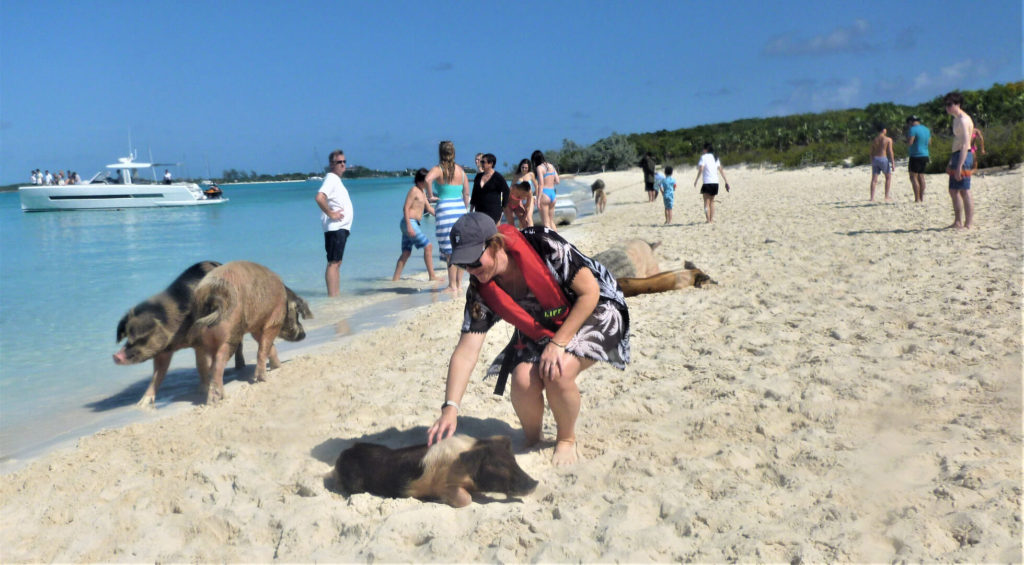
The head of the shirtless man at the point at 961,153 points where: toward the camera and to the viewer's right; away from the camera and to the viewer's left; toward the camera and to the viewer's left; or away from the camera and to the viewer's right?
toward the camera and to the viewer's left

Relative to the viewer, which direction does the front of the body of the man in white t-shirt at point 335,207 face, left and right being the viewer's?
facing to the right of the viewer

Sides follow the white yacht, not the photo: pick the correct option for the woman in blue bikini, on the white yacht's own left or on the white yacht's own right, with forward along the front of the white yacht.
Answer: on the white yacht's own left

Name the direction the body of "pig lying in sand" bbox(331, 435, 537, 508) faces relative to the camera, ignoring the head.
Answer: to the viewer's right

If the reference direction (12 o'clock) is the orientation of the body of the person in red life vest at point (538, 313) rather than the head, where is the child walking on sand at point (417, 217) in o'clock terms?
The child walking on sand is roughly at 4 o'clock from the person in red life vest.

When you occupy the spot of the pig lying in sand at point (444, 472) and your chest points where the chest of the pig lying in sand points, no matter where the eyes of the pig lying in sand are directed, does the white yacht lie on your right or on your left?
on your left
